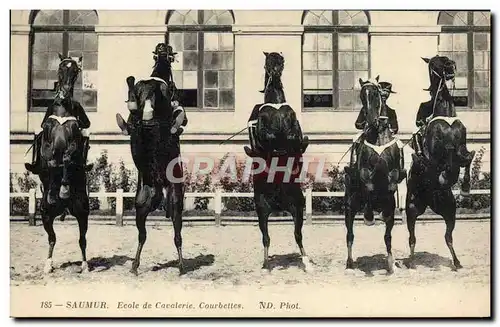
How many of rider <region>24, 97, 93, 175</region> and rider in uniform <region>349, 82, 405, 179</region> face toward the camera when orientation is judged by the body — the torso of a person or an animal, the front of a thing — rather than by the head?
2

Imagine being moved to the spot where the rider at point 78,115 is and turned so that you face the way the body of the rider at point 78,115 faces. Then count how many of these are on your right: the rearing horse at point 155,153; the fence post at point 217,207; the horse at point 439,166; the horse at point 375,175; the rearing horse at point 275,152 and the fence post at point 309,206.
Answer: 0

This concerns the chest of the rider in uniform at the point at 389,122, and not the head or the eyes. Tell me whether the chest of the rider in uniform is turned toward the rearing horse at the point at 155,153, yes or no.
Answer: no

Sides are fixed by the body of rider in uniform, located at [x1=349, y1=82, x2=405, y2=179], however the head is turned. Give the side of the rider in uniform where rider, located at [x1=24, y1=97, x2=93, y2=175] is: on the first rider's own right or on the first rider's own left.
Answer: on the first rider's own right

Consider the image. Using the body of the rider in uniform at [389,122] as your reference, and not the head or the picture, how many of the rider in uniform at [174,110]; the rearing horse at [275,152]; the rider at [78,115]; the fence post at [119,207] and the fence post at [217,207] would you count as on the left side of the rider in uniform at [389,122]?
0

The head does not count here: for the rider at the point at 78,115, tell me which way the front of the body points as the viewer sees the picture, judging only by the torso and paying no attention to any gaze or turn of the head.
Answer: toward the camera

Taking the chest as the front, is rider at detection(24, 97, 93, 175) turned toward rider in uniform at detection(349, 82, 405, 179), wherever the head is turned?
no

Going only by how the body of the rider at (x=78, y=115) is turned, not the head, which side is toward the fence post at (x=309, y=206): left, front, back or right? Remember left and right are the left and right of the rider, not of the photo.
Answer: left

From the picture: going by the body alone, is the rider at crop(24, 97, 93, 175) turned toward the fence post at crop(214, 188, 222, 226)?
no

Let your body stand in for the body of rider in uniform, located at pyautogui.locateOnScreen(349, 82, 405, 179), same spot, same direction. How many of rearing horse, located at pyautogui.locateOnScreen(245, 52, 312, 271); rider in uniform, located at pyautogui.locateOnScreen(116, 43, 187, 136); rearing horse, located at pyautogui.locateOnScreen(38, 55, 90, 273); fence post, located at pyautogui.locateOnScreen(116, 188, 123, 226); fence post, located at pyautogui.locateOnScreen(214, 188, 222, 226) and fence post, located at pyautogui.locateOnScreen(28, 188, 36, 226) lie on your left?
0

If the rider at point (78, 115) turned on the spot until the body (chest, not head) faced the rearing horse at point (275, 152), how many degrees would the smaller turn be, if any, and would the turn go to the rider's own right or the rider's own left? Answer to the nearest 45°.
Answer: approximately 90° to the rider's own left

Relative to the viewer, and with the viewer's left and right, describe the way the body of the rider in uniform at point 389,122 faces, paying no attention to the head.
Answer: facing the viewer

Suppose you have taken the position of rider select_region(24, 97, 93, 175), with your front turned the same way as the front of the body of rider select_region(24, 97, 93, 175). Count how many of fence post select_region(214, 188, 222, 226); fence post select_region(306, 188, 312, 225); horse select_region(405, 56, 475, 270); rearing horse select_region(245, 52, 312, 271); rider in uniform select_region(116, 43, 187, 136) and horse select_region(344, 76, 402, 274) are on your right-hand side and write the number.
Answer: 0

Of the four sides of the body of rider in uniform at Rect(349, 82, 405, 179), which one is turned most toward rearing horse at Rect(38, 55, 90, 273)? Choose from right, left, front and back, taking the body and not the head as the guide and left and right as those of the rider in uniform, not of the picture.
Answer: right

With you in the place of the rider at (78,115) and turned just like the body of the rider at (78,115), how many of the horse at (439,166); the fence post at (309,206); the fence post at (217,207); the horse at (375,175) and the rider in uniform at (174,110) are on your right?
0
